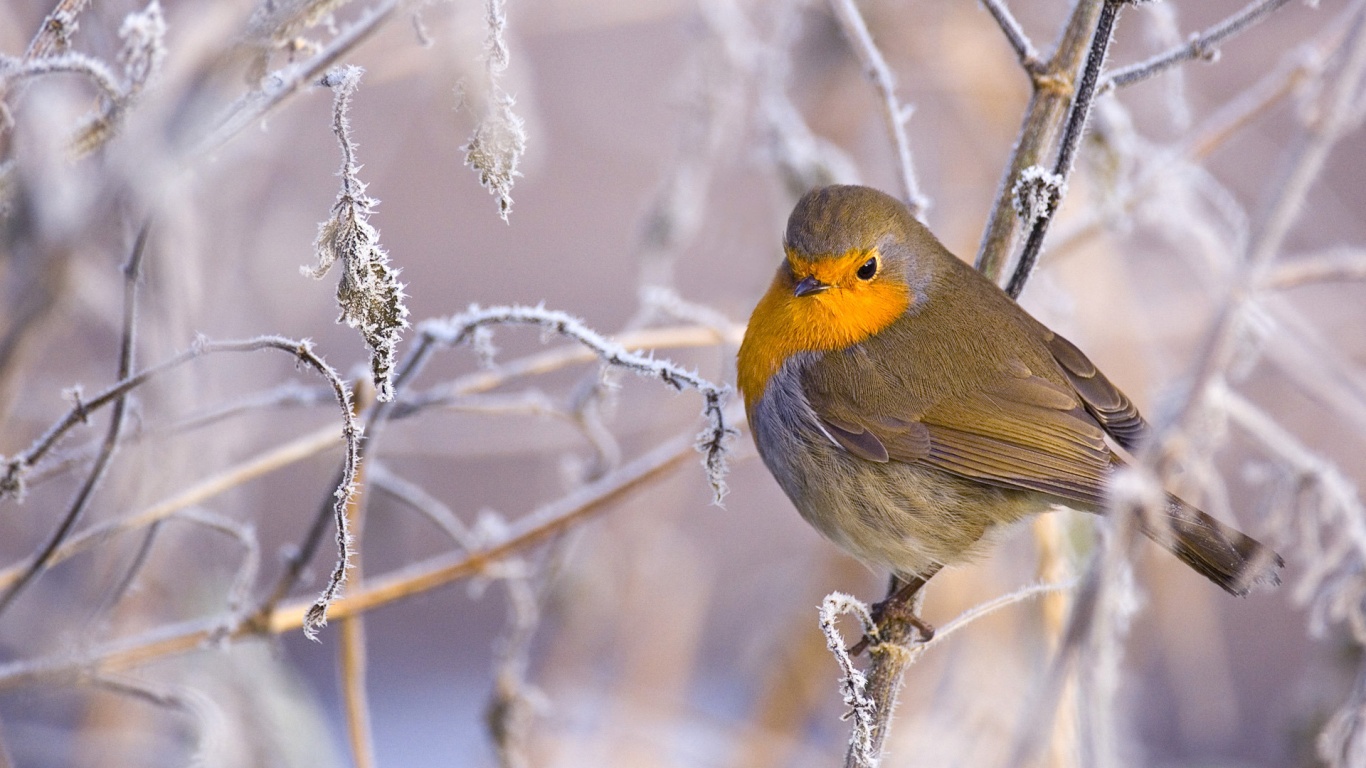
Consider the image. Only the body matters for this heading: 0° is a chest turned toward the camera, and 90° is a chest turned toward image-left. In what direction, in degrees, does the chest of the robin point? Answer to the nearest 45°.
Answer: approximately 90°

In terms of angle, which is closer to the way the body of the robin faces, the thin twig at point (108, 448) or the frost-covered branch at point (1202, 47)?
the thin twig
